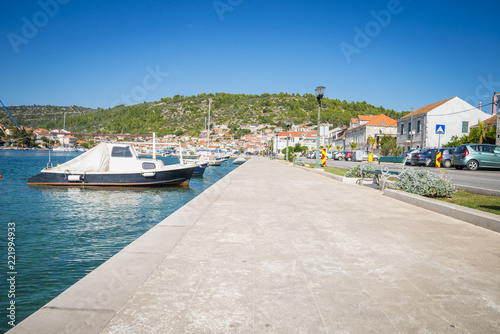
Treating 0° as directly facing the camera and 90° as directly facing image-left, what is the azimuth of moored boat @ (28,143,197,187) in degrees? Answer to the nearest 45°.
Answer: approximately 270°

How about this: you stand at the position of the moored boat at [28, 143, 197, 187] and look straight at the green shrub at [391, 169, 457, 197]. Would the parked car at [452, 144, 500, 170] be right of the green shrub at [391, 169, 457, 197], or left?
left

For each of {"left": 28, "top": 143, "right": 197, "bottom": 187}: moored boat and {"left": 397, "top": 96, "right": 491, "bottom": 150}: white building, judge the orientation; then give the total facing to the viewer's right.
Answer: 1

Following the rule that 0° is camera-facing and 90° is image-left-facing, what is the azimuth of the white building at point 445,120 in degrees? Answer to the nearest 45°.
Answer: approximately 45°
